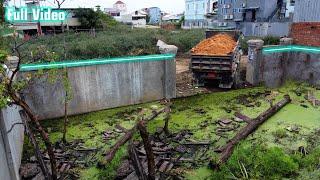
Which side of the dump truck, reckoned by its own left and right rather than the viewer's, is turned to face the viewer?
back

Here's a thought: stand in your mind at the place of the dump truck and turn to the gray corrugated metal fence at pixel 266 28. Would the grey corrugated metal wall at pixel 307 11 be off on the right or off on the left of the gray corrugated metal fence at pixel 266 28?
right

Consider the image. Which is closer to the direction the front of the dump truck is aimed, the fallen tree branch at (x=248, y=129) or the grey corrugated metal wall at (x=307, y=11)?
the grey corrugated metal wall

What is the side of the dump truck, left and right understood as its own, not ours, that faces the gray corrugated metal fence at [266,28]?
front

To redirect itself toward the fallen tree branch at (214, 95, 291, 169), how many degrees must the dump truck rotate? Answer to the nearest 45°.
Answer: approximately 180°

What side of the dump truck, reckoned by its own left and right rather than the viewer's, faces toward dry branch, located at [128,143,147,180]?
back

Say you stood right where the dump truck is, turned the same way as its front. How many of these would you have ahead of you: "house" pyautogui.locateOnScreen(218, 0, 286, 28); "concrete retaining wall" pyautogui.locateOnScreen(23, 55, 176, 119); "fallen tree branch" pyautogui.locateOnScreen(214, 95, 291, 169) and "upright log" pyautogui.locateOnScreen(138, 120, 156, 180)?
1

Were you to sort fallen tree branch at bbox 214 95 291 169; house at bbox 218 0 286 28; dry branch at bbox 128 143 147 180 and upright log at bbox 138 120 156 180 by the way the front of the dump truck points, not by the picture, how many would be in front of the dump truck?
1

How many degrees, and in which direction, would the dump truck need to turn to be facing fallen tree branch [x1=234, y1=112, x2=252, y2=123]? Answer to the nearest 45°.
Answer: approximately 180°

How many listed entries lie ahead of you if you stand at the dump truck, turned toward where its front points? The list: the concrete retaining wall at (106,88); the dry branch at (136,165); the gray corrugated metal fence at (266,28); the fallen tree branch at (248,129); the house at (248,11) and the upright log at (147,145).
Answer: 2

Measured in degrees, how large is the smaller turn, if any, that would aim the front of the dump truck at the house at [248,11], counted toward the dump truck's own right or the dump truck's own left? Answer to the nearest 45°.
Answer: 0° — it already faces it

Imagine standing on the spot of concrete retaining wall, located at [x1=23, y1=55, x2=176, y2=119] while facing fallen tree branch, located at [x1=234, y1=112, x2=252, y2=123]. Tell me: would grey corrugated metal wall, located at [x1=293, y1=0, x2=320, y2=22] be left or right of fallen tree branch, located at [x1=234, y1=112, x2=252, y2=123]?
left

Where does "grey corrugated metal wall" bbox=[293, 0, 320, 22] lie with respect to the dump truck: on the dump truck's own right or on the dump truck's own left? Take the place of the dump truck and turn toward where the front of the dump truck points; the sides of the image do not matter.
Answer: on the dump truck's own right

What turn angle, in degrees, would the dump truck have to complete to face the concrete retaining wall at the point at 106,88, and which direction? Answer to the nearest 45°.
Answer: approximately 135° to its left

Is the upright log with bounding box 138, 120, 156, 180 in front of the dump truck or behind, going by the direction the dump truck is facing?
behind
